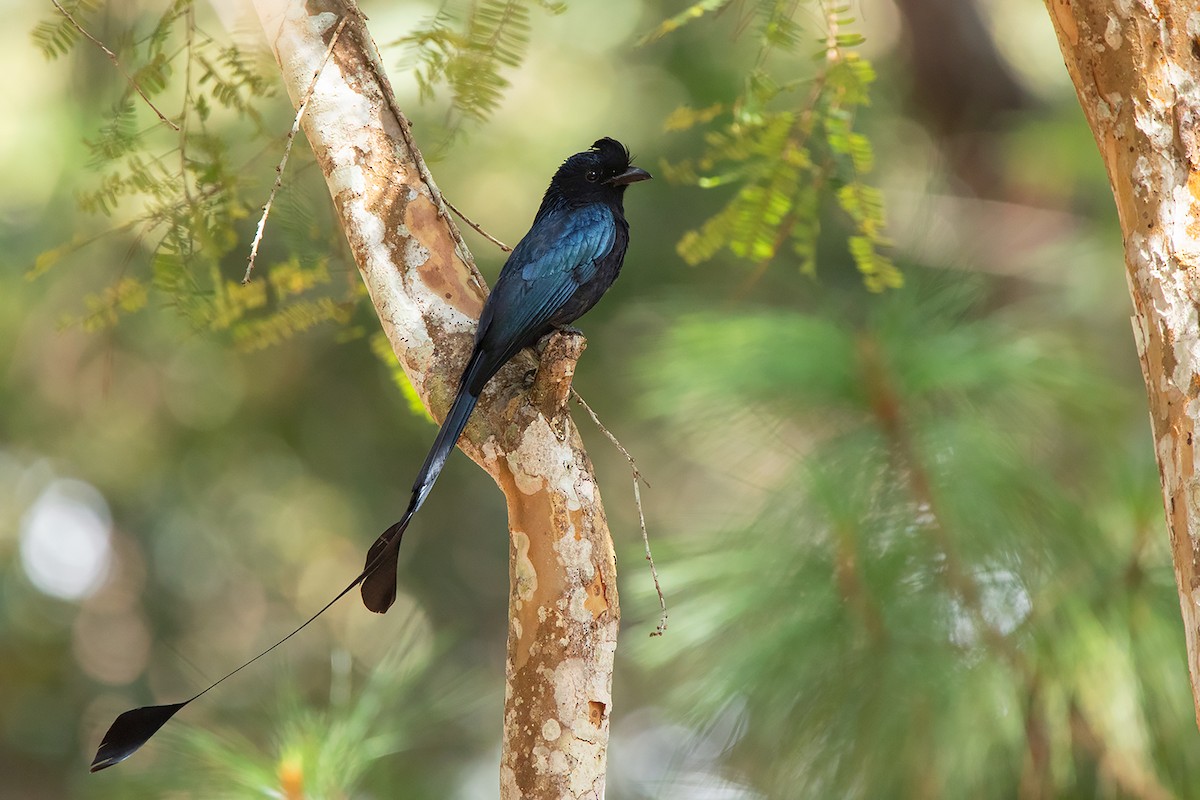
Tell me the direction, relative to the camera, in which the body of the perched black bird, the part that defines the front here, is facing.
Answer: to the viewer's right

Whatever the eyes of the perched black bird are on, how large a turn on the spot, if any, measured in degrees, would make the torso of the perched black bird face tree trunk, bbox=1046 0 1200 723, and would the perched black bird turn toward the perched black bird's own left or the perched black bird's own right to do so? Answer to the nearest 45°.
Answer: approximately 45° to the perched black bird's own right
